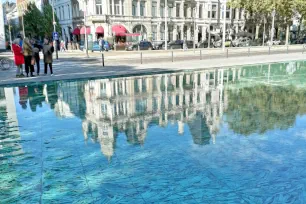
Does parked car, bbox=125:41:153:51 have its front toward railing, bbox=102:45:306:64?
no

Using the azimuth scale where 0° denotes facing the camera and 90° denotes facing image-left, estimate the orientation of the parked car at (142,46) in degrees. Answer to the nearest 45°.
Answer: approximately 90°
